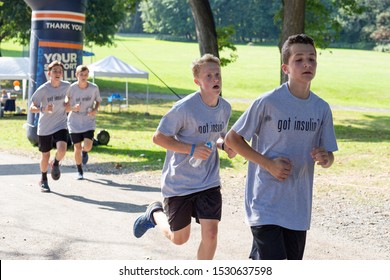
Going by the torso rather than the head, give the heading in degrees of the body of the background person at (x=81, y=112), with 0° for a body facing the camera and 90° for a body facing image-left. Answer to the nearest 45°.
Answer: approximately 0°

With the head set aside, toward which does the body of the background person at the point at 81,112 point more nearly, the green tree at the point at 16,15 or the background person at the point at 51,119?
the background person

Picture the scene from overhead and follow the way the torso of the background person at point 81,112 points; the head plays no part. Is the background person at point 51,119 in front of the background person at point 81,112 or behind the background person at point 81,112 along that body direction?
in front

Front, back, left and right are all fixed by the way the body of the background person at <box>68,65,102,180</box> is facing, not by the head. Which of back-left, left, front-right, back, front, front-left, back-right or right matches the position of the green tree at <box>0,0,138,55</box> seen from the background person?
back

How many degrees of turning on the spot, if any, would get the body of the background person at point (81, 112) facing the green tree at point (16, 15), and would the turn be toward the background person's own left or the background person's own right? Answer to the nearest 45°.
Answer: approximately 180°
